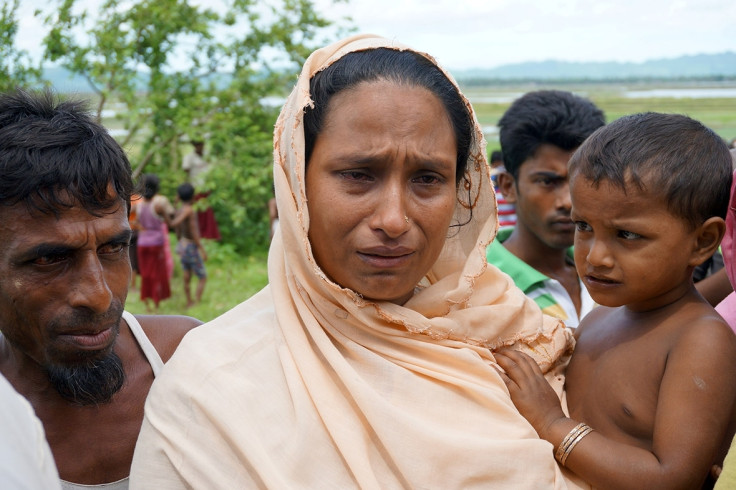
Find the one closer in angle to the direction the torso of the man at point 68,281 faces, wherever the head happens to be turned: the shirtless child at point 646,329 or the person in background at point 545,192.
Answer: the shirtless child

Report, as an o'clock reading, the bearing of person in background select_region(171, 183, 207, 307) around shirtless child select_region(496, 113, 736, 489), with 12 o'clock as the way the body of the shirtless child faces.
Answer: The person in background is roughly at 3 o'clock from the shirtless child.

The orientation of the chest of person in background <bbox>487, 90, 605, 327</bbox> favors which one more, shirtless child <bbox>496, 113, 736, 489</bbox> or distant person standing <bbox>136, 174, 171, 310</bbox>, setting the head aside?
the shirtless child

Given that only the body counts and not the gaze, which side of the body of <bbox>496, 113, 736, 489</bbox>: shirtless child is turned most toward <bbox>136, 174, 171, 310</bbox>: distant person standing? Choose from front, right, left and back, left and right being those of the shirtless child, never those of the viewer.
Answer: right

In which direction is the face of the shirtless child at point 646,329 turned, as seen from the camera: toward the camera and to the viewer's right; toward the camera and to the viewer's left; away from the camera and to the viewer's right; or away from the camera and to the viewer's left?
toward the camera and to the viewer's left

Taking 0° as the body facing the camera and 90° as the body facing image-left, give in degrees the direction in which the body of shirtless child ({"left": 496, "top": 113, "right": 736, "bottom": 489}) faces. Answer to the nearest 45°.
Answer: approximately 45°

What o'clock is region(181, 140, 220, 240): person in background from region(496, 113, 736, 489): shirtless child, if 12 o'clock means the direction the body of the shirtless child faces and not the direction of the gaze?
The person in background is roughly at 3 o'clock from the shirtless child.

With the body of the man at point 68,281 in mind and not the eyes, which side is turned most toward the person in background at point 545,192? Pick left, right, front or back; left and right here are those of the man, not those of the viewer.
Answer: left

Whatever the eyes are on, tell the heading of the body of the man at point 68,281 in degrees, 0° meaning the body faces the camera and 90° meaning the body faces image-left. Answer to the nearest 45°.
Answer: approximately 315°

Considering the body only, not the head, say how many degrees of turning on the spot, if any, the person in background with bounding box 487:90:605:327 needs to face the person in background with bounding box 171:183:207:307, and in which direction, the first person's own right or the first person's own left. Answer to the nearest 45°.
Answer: approximately 180°

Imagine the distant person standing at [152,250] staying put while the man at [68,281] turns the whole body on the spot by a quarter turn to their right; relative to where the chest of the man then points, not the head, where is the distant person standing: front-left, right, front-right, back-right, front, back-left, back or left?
back-right

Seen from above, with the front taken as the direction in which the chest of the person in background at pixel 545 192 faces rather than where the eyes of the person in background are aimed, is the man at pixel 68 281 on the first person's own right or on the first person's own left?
on the first person's own right

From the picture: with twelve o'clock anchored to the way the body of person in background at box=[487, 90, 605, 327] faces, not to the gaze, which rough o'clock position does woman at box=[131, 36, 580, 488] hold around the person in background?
The woman is roughly at 2 o'clock from the person in background.

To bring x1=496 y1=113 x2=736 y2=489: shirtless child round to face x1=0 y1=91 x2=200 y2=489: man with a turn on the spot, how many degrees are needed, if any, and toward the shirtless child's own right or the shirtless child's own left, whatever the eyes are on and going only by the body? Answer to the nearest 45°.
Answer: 0° — they already face them

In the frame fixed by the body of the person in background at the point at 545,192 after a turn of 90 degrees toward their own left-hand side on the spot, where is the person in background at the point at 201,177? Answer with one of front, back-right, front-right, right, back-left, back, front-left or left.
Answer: left

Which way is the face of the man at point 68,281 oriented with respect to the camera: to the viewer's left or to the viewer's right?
to the viewer's right
